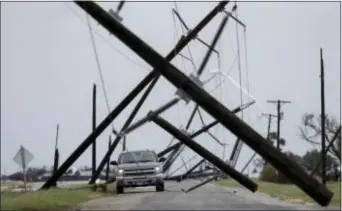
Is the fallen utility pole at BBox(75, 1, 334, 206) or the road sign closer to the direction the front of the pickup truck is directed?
the fallen utility pole

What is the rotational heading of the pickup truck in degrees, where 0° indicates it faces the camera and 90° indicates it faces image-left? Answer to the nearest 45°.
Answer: approximately 0°

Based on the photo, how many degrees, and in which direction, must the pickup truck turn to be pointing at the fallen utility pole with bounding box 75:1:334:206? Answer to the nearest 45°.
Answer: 0° — it already faces it
